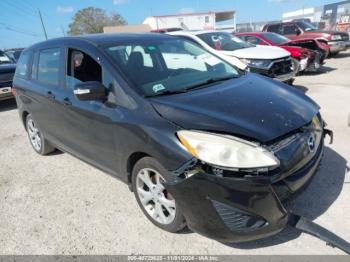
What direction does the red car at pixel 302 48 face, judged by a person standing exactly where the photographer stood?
facing the viewer and to the right of the viewer

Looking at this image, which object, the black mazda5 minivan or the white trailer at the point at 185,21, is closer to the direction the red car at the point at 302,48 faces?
the black mazda5 minivan

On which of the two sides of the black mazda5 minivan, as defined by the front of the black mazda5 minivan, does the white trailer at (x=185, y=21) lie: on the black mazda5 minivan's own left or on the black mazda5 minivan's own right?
on the black mazda5 minivan's own left

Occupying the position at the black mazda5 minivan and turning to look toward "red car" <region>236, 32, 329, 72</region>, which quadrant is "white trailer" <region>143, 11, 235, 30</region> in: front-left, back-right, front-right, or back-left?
front-left

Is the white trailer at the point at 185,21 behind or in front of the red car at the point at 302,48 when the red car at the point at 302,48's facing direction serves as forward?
behind

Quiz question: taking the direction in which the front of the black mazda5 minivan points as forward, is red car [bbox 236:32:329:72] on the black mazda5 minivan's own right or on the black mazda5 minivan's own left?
on the black mazda5 minivan's own left

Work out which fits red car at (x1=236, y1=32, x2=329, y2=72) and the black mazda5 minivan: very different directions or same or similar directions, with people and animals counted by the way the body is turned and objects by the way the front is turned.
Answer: same or similar directions

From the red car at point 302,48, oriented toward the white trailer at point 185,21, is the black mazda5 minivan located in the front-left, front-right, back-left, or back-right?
back-left

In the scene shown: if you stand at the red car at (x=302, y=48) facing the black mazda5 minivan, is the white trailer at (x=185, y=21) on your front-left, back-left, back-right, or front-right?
back-right

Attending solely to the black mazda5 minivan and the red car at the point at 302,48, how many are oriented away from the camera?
0
